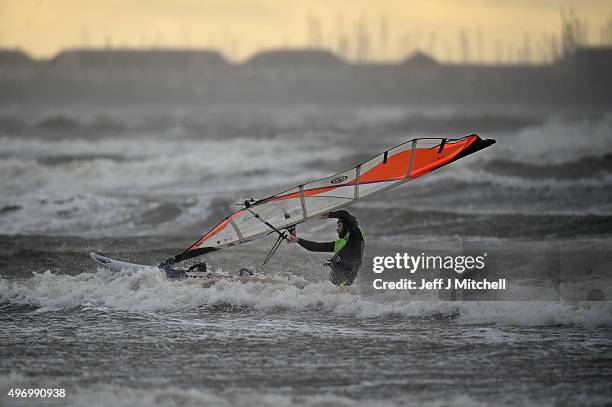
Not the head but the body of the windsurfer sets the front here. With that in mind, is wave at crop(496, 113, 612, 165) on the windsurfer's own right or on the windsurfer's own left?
on the windsurfer's own right

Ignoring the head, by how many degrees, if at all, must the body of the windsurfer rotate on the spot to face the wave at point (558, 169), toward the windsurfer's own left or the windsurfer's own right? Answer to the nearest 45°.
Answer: approximately 135° to the windsurfer's own right

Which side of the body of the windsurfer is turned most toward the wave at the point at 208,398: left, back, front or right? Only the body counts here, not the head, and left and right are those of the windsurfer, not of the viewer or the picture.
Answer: left

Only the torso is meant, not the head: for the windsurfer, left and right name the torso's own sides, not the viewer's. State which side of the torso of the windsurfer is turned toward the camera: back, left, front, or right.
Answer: left
